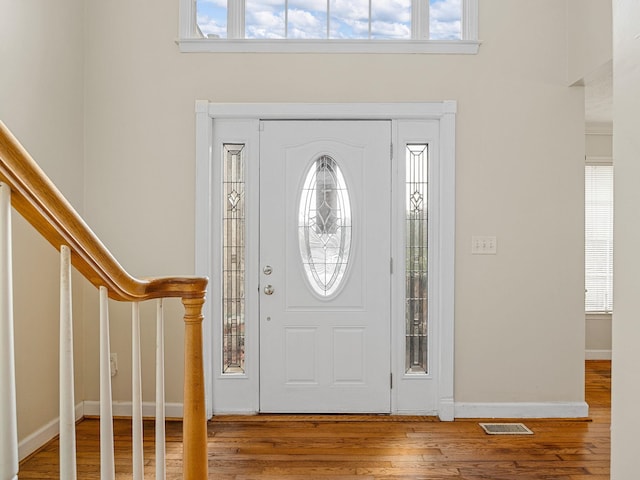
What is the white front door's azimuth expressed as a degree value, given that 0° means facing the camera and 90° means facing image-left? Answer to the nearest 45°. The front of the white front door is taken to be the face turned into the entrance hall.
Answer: approximately 0°

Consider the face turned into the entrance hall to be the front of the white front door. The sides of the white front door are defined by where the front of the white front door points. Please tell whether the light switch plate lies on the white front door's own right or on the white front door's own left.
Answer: on the white front door's own left

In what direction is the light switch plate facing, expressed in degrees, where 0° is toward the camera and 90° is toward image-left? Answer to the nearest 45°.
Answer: approximately 0°

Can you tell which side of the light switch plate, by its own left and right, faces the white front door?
right

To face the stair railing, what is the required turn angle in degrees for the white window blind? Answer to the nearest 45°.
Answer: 0° — it already faces it
